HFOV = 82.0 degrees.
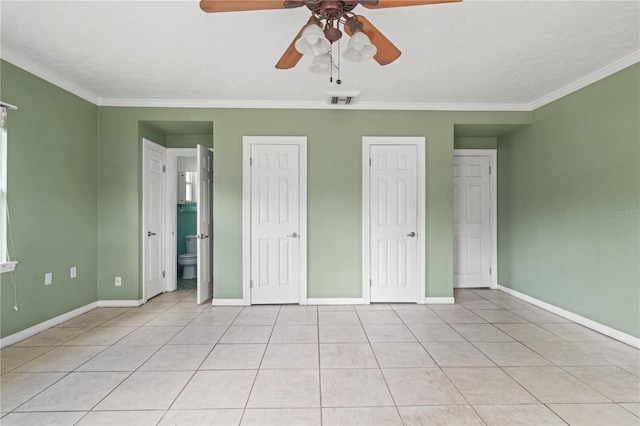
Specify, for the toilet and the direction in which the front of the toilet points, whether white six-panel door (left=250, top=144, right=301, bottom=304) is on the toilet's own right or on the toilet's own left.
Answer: on the toilet's own left

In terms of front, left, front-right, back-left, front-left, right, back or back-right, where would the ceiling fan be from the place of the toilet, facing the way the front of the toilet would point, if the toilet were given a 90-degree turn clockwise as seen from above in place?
back-left

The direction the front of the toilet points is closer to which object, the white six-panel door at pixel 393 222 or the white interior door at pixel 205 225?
the white interior door

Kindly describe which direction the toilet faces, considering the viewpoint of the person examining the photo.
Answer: facing the viewer and to the left of the viewer

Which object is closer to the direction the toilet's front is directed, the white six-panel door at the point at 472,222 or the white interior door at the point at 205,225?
the white interior door

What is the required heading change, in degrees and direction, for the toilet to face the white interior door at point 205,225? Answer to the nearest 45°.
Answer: approximately 45° to its left

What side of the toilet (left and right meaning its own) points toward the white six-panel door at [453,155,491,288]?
left

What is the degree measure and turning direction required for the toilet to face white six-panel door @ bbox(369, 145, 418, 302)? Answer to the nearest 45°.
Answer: approximately 90° to its left
